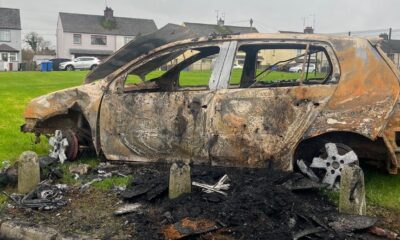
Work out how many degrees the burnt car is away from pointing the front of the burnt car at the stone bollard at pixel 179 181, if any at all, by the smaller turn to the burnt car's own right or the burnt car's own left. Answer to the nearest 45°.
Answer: approximately 45° to the burnt car's own left

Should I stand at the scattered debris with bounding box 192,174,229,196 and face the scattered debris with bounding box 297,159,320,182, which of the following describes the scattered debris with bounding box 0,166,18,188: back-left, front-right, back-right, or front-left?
back-left

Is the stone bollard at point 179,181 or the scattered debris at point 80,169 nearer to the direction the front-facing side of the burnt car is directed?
the scattered debris

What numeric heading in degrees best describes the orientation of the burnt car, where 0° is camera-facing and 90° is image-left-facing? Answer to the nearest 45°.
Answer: approximately 90°

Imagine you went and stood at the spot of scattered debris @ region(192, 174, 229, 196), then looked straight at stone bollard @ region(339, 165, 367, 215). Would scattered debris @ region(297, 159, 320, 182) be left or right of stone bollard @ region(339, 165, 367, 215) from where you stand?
left

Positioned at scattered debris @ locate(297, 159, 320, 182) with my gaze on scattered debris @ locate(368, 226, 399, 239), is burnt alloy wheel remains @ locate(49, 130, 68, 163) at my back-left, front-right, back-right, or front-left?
back-right
